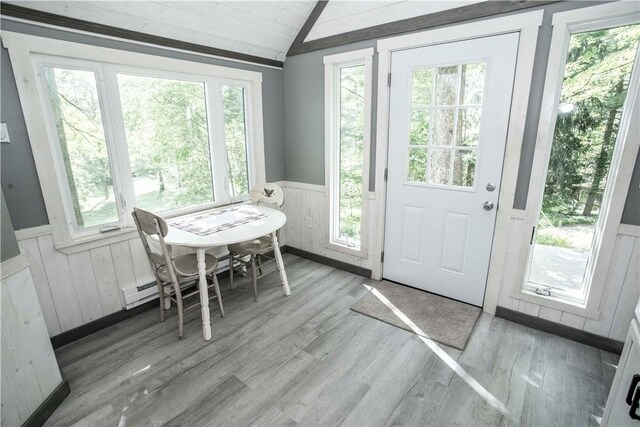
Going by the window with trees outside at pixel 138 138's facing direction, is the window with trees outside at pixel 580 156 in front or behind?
in front

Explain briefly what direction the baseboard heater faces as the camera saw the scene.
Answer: facing the viewer and to the right of the viewer

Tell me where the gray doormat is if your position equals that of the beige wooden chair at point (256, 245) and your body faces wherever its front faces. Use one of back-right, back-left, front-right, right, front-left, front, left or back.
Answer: left

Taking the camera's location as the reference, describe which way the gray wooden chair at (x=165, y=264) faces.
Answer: facing away from the viewer and to the right of the viewer

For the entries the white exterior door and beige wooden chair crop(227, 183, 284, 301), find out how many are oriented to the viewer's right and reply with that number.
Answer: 0

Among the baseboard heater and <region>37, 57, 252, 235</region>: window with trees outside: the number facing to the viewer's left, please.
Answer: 0

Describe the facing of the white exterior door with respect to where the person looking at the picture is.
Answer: facing the viewer and to the left of the viewer

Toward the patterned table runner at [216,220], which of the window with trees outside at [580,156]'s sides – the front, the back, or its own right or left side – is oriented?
front

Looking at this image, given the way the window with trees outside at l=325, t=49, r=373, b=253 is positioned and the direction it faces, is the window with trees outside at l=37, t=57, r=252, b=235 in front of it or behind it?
in front

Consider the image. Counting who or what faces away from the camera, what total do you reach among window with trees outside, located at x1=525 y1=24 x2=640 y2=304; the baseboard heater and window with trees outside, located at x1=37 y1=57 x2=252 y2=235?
0

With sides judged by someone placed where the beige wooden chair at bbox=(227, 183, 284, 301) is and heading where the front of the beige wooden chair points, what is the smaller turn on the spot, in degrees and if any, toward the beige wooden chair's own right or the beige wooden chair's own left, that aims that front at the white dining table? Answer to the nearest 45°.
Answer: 0° — it already faces it
